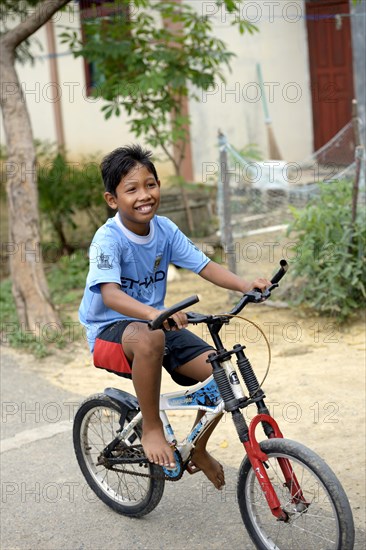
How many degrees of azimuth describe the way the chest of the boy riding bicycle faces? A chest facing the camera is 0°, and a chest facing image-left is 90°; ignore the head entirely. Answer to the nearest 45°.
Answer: approximately 315°

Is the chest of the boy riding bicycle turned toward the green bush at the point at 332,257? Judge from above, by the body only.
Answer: no

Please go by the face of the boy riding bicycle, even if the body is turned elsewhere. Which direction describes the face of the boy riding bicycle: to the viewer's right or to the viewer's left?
to the viewer's right

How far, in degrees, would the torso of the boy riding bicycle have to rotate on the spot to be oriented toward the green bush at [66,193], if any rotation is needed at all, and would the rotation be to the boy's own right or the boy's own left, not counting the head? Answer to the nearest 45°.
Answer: approximately 135° to the boy's own left

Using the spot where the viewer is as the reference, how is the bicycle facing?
facing the viewer and to the right of the viewer

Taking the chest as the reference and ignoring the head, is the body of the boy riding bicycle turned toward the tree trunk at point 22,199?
no

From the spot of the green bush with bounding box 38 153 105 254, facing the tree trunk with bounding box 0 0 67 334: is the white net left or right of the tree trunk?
left

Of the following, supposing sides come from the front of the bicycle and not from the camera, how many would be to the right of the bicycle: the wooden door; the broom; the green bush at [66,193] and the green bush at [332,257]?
0

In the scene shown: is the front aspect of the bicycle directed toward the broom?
no

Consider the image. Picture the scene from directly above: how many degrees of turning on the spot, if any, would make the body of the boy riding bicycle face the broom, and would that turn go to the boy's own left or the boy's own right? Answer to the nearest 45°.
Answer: approximately 135° to the boy's own left

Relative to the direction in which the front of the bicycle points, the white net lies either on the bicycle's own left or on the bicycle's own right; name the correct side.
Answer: on the bicycle's own left

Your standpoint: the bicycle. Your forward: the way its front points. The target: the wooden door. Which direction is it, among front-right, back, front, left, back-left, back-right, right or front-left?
back-left
